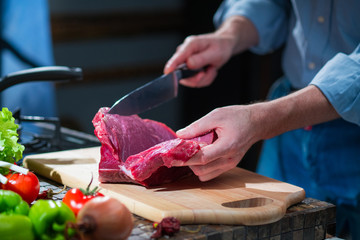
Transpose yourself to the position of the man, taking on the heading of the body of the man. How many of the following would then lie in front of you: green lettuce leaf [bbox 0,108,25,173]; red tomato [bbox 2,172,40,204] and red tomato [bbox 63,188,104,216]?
3

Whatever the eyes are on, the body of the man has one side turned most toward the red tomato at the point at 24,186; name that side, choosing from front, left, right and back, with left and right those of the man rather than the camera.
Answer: front

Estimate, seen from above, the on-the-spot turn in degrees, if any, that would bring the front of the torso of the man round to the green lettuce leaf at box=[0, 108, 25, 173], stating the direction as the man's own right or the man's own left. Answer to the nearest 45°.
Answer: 0° — they already face it

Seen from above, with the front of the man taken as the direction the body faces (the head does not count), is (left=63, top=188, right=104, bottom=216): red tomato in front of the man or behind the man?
in front

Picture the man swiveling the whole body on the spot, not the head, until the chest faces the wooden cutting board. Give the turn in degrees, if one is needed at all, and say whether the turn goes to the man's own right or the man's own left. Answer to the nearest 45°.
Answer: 0° — they already face it

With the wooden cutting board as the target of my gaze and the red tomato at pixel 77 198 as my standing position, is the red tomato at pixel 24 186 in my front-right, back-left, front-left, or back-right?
back-left

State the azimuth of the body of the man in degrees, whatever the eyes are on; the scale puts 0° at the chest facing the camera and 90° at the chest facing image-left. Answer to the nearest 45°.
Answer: approximately 45°

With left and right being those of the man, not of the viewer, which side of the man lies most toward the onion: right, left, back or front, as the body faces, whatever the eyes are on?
front
